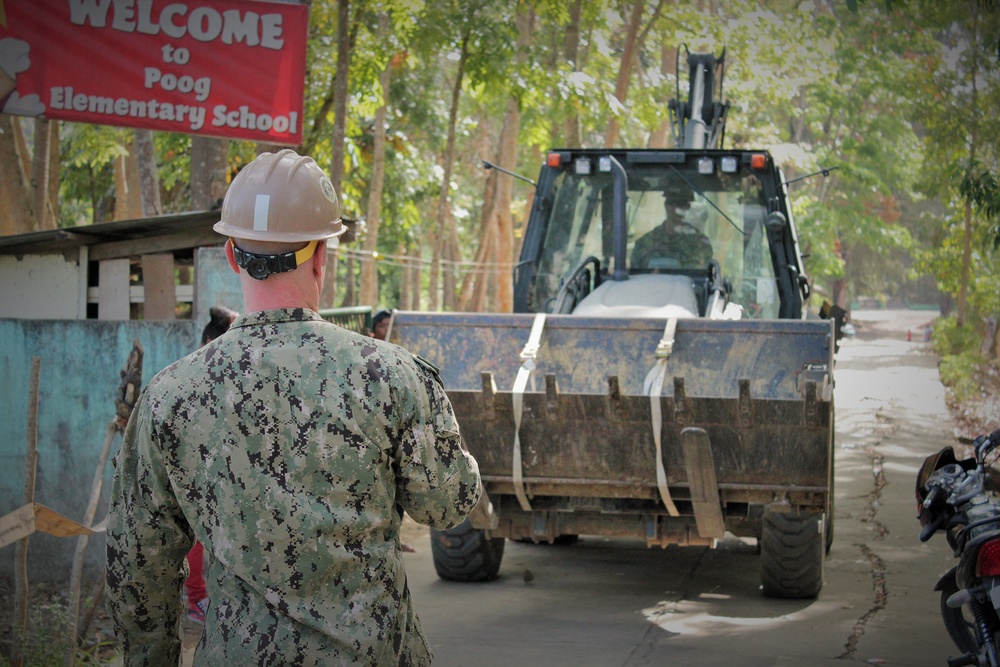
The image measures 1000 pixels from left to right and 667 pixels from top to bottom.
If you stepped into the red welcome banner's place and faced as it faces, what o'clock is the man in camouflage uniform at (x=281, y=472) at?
The man in camouflage uniform is roughly at 12 o'clock from the red welcome banner.

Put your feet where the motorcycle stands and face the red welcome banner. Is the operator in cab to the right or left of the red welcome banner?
right

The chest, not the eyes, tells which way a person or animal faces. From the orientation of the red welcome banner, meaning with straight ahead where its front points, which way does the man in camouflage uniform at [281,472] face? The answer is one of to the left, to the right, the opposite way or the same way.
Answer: the opposite way

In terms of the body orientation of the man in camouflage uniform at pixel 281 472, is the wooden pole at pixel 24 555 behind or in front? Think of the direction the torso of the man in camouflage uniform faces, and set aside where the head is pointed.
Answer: in front

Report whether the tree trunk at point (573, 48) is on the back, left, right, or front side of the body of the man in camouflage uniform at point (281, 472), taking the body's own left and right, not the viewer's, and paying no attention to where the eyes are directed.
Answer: front

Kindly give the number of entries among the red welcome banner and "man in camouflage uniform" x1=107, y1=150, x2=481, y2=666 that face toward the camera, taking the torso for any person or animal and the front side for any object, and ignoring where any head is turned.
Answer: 1

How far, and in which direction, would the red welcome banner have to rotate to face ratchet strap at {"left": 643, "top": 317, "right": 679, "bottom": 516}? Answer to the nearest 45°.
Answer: approximately 45° to its left

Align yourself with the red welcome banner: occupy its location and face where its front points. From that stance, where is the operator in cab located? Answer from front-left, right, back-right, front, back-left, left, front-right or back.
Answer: left

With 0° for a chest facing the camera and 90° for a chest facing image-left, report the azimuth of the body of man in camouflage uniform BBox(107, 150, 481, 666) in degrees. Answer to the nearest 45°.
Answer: approximately 180°

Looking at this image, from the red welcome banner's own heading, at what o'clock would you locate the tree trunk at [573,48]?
The tree trunk is roughly at 7 o'clock from the red welcome banner.

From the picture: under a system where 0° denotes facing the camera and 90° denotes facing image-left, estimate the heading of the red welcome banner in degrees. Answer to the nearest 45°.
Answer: approximately 0°

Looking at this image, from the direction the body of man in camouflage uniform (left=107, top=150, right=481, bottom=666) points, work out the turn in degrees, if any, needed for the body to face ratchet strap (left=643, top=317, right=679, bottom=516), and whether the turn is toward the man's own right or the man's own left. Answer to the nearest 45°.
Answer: approximately 45° to the man's own right

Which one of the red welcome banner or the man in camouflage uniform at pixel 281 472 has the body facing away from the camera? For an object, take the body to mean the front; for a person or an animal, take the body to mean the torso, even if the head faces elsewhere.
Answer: the man in camouflage uniform

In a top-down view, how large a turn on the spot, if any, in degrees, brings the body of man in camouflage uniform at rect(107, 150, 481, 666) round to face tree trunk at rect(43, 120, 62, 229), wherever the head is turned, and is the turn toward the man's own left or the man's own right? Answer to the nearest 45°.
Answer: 0° — they already face it
